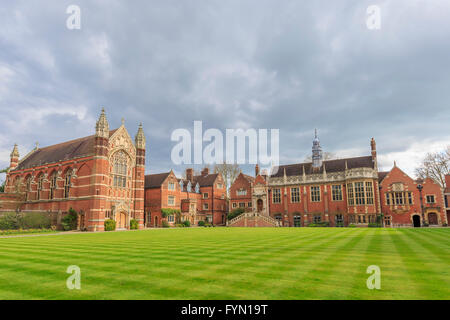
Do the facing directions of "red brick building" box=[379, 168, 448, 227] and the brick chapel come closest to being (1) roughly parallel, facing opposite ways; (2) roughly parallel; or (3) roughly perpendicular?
roughly perpendicular

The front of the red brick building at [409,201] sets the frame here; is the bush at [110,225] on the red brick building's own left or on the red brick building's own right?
on the red brick building's own right

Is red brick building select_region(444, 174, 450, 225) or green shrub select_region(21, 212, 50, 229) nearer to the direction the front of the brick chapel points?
the red brick building

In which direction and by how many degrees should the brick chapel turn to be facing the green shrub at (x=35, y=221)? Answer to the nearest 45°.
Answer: approximately 90° to its right

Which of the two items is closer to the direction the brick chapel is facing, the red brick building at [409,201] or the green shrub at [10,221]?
the red brick building

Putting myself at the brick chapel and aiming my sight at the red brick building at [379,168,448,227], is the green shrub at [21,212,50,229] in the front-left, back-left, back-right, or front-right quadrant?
back-right

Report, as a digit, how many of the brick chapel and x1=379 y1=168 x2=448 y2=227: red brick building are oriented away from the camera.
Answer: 0

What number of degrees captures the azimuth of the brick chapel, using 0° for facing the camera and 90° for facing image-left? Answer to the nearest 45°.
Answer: approximately 315°
